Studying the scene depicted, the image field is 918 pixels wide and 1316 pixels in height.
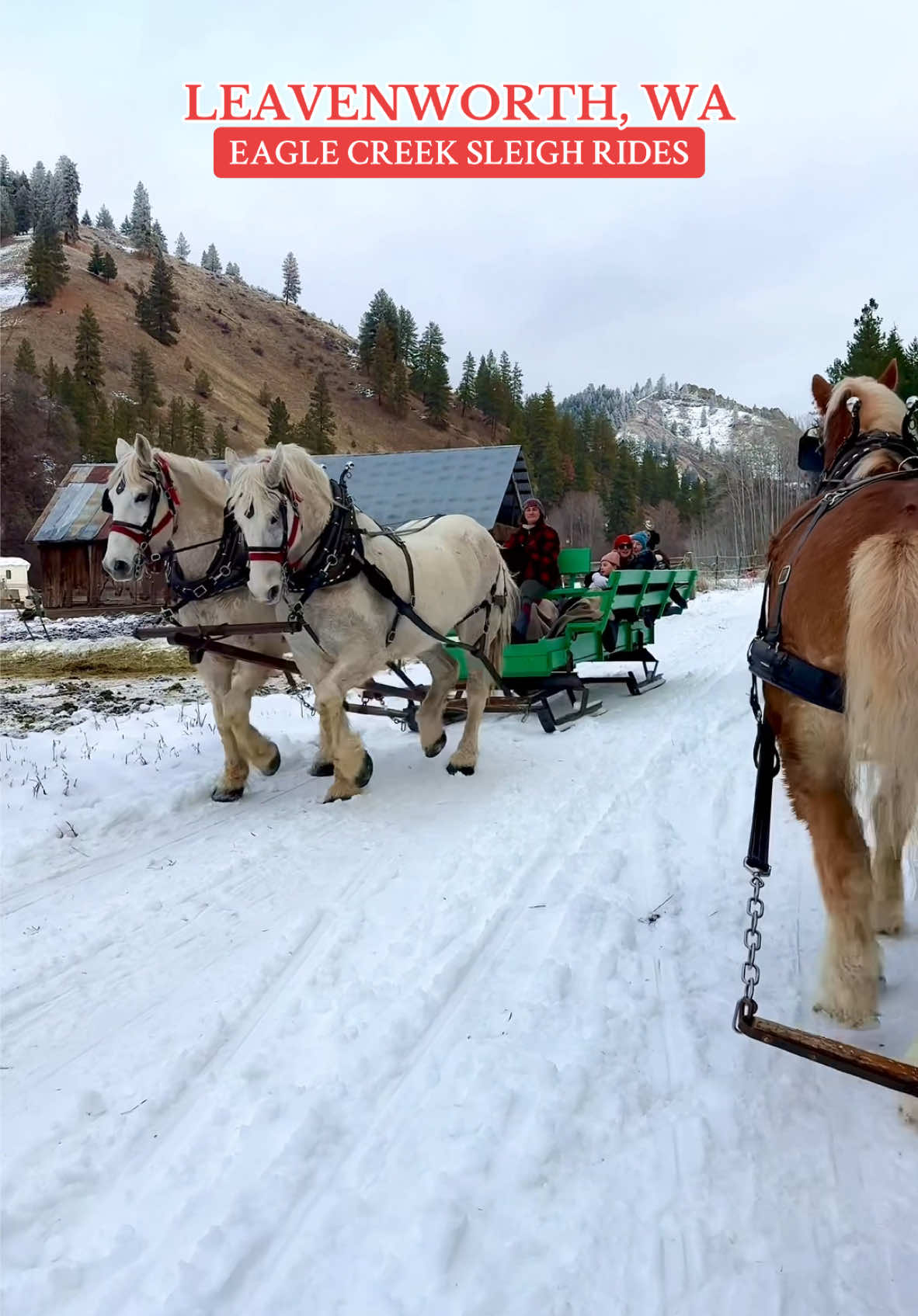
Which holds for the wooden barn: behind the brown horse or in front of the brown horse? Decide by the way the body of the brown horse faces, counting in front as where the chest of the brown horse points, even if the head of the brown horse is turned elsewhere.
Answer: in front

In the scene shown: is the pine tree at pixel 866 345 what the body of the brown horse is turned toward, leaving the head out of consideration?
yes

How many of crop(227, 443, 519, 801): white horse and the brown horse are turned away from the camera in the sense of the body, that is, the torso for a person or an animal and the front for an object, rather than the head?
1

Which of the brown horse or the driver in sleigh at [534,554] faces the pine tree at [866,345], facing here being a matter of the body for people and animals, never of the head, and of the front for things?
the brown horse

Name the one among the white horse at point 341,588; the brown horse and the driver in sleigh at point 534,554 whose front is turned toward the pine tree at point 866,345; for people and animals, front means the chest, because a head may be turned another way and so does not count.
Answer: the brown horse

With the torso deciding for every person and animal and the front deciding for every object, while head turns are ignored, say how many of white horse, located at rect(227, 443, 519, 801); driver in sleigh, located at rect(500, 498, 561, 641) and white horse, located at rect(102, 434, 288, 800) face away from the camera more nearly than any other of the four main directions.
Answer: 0

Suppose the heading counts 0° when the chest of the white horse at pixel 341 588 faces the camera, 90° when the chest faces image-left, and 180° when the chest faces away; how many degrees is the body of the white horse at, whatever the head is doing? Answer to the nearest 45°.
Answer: approximately 45°

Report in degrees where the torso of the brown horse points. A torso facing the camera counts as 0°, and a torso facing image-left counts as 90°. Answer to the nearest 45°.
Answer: approximately 180°

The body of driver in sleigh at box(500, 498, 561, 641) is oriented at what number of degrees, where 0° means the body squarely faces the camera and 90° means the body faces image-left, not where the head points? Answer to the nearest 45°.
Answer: approximately 45°

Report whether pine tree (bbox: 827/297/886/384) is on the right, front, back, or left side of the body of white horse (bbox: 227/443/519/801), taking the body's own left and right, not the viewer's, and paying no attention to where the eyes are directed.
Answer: back

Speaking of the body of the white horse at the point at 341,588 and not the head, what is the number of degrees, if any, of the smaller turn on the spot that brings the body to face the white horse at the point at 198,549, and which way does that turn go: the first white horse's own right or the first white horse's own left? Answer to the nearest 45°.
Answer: approximately 45° to the first white horse's own right

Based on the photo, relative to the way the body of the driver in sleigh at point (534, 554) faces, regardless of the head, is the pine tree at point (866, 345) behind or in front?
behind

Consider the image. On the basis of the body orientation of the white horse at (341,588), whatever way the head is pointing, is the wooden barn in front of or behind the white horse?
behind

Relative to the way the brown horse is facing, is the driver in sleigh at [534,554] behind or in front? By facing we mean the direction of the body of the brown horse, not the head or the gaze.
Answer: in front

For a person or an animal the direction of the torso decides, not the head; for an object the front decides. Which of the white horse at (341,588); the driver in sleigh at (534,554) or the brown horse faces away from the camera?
the brown horse

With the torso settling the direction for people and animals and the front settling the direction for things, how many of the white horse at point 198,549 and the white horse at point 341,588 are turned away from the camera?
0
